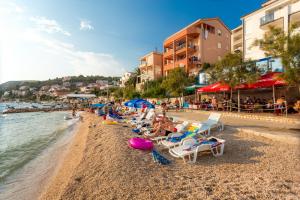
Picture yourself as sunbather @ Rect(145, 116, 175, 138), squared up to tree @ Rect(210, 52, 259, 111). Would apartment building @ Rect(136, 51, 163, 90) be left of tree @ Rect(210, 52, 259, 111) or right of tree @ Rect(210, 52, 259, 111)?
left

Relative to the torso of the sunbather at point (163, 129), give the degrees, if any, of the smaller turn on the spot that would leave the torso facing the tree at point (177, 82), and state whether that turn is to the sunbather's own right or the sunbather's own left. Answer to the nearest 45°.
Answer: approximately 90° to the sunbather's own right

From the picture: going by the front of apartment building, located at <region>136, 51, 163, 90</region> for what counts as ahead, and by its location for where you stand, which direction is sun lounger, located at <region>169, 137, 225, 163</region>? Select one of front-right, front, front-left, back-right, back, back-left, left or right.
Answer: front-left

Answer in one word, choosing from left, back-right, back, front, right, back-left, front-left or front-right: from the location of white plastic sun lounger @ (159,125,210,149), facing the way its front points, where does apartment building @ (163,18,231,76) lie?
back-right

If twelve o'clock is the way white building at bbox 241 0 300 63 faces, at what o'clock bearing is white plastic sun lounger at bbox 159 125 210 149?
The white plastic sun lounger is roughly at 11 o'clock from the white building.

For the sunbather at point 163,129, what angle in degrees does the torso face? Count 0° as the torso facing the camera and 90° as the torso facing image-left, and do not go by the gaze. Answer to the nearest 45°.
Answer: approximately 90°

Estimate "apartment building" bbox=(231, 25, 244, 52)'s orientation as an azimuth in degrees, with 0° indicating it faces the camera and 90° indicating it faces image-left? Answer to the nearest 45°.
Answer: approximately 45°

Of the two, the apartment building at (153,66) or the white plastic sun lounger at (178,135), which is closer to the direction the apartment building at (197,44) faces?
the white plastic sun lounger

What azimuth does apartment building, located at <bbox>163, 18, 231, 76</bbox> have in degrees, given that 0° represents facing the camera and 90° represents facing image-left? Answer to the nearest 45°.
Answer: approximately 45°

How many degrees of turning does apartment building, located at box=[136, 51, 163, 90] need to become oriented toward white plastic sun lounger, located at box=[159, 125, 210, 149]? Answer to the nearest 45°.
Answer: approximately 45° to its left
